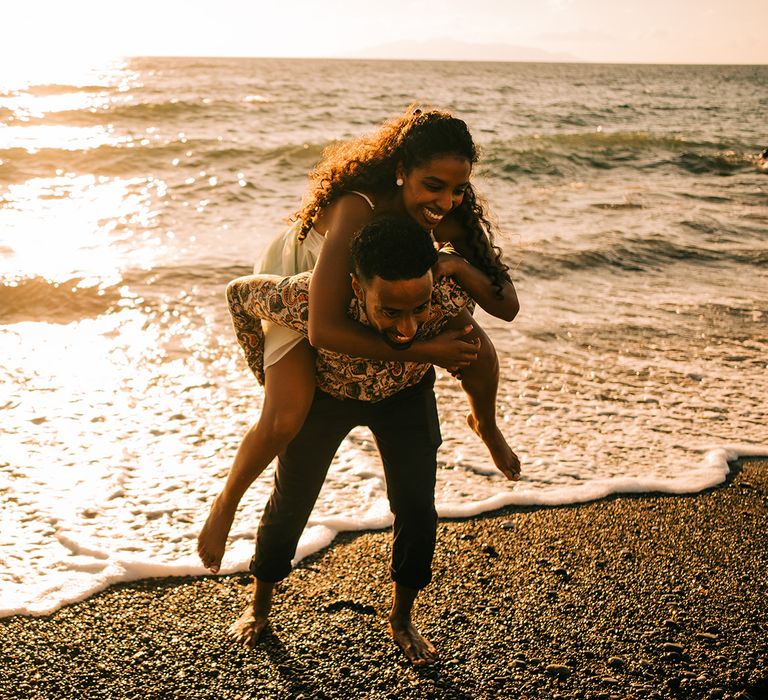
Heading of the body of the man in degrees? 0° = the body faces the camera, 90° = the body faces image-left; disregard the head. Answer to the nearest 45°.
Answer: approximately 0°

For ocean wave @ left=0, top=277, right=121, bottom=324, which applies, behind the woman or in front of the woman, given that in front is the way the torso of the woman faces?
behind

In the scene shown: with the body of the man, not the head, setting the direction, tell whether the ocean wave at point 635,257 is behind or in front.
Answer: behind

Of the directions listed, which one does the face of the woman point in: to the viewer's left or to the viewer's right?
to the viewer's right
